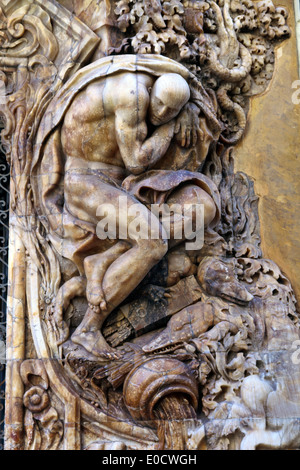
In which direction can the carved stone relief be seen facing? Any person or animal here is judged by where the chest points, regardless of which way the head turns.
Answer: toward the camera
